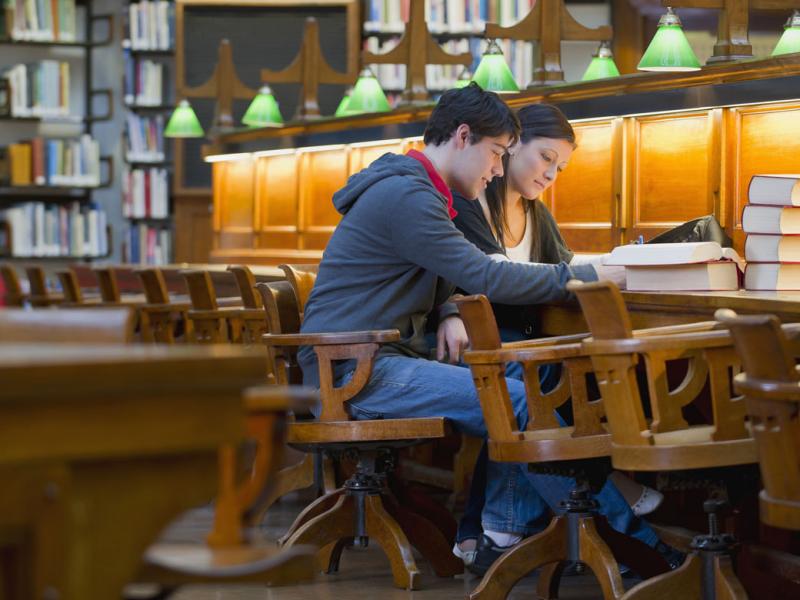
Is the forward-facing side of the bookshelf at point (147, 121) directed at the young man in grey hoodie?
yes

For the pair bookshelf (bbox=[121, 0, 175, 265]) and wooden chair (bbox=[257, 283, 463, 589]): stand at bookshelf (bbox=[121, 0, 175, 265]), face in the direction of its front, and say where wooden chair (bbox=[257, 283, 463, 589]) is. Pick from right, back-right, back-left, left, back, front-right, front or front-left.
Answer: front

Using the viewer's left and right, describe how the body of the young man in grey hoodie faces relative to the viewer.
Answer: facing to the right of the viewer

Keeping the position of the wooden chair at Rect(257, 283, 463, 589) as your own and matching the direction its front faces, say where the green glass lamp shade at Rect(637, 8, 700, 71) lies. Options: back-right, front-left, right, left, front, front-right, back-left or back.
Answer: front-left

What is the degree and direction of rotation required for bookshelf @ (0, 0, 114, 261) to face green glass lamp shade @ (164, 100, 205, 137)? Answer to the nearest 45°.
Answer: approximately 45° to its left

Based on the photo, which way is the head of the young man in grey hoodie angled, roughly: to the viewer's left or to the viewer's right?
to the viewer's right

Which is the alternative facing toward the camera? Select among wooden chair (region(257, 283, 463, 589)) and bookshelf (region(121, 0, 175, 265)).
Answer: the bookshelf

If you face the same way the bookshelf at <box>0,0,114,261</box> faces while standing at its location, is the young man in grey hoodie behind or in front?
in front

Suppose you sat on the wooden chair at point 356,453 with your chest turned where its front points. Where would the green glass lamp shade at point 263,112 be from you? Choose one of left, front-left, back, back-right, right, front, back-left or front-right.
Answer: left

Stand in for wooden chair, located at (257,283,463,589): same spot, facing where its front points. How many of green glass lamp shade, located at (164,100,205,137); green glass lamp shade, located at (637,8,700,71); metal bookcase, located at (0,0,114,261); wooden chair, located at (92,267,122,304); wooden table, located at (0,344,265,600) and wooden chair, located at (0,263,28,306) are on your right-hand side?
1

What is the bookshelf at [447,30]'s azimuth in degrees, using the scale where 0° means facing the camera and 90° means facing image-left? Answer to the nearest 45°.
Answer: approximately 0°

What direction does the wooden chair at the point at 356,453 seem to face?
to the viewer's right

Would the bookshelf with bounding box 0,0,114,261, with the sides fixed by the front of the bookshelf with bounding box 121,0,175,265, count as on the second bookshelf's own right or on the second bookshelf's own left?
on the second bookshelf's own right

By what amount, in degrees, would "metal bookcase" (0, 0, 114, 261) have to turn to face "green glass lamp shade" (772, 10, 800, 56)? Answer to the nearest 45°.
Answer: approximately 45° to its left

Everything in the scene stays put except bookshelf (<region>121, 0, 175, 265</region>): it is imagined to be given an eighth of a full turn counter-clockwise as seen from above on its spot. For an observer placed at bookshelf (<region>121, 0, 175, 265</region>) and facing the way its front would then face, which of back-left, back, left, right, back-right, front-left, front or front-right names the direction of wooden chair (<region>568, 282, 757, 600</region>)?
front-right

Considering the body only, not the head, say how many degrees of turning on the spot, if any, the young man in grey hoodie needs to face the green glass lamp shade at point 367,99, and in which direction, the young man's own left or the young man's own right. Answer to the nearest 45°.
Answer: approximately 90° to the young man's own left
